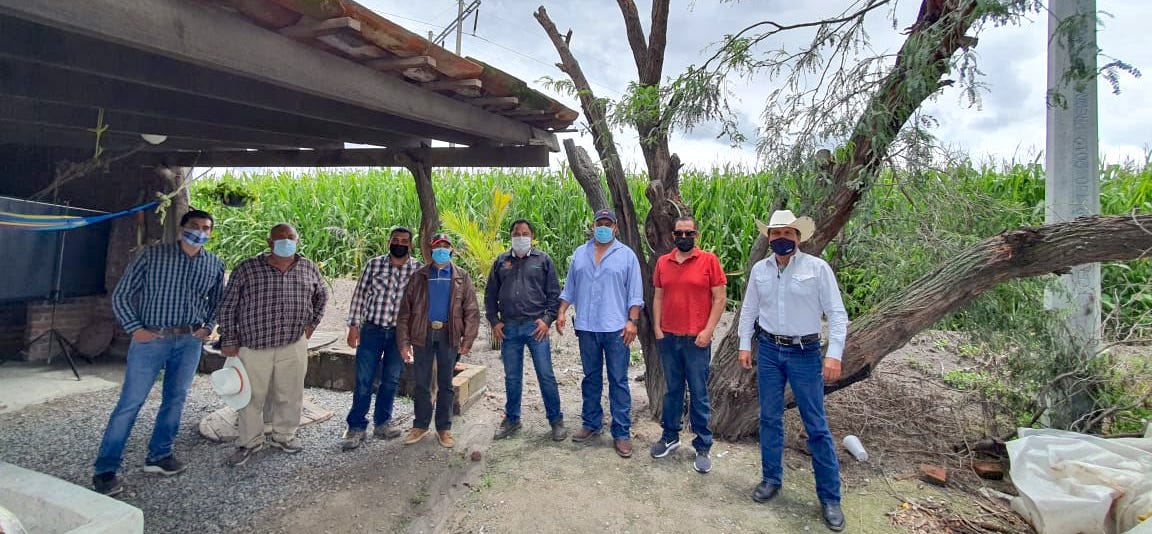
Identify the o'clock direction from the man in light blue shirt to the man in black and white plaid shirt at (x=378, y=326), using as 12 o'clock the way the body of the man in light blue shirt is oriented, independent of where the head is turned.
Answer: The man in black and white plaid shirt is roughly at 3 o'clock from the man in light blue shirt.

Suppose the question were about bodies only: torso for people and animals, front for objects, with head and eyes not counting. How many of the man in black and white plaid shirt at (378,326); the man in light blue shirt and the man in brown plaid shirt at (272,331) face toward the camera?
3

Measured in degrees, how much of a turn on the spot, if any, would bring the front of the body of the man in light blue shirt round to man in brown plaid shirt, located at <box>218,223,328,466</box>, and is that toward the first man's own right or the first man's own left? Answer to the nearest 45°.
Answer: approximately 90° to the first man's own right

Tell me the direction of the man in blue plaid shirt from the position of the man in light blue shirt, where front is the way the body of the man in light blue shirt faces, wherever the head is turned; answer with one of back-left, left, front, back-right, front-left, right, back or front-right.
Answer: right

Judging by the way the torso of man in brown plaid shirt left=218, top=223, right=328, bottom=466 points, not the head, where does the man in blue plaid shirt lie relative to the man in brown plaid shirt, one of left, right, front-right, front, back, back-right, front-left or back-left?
right

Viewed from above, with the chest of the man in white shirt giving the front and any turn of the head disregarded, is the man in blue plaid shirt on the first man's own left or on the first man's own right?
on the first man's own right

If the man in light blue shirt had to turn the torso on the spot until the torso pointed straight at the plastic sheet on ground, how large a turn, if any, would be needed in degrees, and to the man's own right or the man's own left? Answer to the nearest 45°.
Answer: approximately 90° to the man's own left

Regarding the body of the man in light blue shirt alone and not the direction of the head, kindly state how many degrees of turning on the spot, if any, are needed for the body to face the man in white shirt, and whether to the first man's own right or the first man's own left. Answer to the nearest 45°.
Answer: approximately 45° to the first man's own left

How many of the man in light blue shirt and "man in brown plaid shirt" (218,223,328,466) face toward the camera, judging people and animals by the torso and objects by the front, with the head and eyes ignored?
2

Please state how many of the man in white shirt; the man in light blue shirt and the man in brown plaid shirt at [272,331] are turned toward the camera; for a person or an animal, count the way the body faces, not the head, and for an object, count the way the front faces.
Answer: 3

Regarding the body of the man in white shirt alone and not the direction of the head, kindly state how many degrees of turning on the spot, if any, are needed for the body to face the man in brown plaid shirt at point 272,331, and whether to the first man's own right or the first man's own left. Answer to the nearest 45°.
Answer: approximately 90° to the first man's own right
